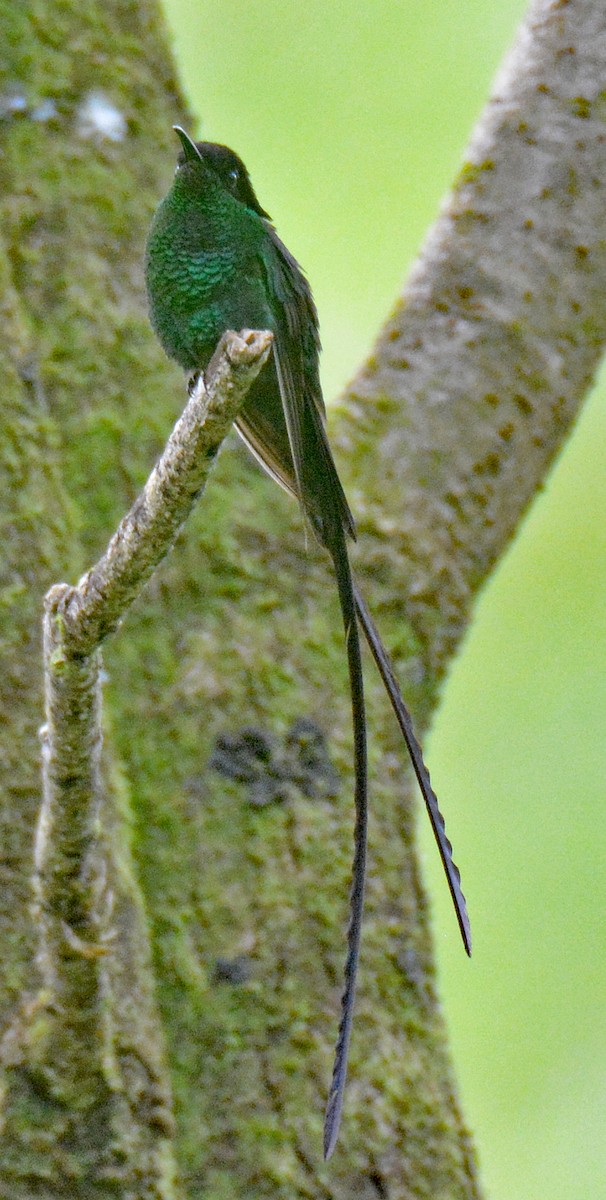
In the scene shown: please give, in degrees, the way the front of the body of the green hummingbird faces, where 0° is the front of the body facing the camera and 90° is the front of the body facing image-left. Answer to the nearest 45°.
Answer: approximately 45°

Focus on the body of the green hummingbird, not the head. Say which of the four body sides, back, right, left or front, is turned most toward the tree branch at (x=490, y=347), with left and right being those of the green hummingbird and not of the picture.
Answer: back
